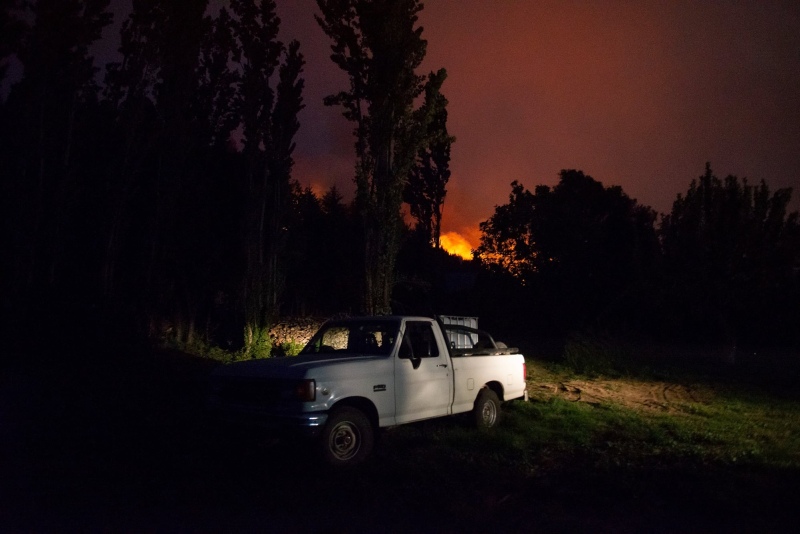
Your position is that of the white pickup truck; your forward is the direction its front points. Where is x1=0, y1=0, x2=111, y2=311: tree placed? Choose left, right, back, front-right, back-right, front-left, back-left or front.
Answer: right

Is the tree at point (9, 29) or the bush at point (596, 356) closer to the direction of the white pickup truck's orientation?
the tree

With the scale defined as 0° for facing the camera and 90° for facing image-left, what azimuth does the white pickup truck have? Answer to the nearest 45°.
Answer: approximately 45°

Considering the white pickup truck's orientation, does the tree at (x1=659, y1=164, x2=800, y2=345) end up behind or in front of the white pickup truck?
behind

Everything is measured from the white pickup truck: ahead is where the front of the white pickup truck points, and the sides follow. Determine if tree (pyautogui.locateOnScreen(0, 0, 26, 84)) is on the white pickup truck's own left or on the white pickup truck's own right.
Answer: on the white pickup truck's own right

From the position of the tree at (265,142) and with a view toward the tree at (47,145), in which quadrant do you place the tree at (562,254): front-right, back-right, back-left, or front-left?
back-right

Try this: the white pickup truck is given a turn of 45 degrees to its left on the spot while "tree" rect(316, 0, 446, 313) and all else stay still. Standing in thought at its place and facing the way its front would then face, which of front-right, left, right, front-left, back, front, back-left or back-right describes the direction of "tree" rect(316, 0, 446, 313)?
back

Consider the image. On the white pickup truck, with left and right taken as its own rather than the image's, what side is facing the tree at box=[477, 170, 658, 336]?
back

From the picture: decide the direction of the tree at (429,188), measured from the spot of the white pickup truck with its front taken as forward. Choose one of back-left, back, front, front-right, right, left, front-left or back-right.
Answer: back-right

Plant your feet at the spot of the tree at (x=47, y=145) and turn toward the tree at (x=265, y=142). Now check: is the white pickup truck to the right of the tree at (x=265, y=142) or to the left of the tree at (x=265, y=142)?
right

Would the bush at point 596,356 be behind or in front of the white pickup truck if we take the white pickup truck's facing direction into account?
behind

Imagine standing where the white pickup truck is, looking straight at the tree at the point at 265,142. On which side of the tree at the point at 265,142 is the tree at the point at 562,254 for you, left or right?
right

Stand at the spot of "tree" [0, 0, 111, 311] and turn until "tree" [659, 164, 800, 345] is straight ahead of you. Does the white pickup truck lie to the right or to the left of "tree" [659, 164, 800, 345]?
right
